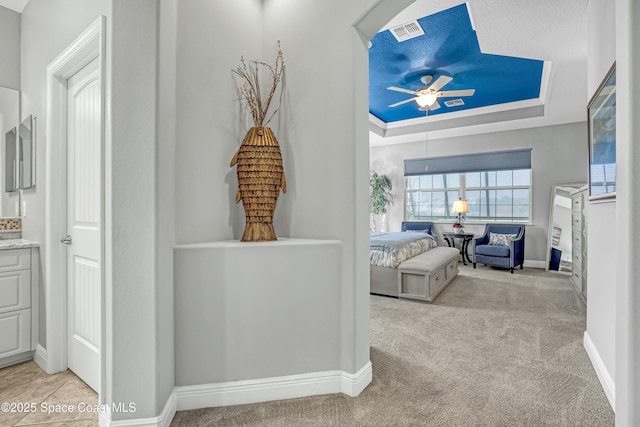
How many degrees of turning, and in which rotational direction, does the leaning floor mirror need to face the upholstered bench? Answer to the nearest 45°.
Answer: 0° — it already faces it

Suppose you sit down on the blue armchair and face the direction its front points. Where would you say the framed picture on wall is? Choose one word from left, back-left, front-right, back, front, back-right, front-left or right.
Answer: front-left

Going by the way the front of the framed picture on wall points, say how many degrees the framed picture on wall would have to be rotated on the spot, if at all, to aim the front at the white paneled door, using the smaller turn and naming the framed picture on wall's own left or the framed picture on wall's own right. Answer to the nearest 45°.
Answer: approximately 45° to the framed picture on wall's own left

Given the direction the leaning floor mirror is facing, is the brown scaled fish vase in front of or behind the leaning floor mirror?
in front

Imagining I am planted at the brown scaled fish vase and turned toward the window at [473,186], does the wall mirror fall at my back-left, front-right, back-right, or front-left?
back-left

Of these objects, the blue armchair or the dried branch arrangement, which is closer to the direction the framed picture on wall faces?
the dried branch arrangement

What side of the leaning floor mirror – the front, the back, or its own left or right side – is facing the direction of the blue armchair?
front

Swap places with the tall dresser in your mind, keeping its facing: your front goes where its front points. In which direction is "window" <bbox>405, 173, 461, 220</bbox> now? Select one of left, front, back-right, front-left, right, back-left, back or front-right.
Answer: front-right

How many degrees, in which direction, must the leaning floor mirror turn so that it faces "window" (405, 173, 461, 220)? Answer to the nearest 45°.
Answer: approximately 45° to its right

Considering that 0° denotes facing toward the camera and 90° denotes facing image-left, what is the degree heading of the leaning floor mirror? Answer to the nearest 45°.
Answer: approximately 45°

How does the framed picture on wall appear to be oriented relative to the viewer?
to the viewer's left

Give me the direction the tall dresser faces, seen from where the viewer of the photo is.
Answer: facing to the left of the viewer
